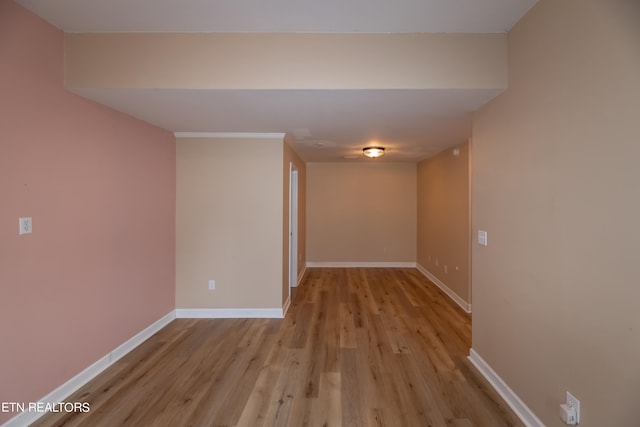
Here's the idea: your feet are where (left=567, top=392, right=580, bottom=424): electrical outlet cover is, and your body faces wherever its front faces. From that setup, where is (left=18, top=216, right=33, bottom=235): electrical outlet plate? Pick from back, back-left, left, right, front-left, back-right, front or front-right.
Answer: front

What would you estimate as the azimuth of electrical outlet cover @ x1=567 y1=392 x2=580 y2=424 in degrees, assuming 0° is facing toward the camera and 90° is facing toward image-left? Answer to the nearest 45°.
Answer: approximately 45°

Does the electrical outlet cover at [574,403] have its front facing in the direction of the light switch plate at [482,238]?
no

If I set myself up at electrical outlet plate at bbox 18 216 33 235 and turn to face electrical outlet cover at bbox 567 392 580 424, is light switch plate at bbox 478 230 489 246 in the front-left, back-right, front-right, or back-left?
front-left

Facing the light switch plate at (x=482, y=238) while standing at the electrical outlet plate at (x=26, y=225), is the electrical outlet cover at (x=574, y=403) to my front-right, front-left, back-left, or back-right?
front-right
